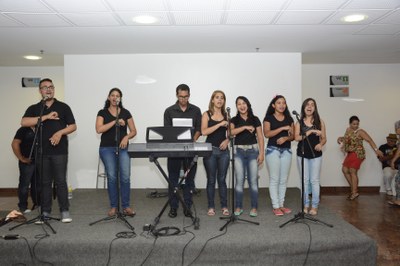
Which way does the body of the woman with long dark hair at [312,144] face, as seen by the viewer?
toward the camera

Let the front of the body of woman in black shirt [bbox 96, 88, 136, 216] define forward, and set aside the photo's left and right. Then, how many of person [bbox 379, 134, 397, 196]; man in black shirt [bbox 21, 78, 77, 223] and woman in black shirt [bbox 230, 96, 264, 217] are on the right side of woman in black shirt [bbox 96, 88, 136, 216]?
1

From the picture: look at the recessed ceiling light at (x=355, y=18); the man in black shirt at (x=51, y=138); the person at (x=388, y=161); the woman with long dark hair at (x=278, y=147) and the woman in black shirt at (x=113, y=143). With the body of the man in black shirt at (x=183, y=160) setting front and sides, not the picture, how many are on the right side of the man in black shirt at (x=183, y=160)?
2

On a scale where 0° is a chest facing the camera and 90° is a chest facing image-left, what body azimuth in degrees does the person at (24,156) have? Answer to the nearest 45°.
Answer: approximately 315°

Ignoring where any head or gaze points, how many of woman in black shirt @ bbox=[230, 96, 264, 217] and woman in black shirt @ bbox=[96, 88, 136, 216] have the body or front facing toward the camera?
2

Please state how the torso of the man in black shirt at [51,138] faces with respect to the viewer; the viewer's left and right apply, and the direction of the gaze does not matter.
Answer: facing the viewer

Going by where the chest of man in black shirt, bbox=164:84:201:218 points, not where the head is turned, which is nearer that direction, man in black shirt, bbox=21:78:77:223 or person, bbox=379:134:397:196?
the man in black shirt

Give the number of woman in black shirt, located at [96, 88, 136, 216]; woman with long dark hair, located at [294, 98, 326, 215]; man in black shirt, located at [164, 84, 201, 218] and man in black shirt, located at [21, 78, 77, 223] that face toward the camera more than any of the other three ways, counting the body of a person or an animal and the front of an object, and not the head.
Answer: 4

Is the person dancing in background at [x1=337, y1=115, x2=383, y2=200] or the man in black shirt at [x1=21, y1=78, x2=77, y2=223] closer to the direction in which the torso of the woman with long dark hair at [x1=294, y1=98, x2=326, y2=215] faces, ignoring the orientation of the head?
the man in black shirt

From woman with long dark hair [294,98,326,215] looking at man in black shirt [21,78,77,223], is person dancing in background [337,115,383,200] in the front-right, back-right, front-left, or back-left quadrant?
back-right

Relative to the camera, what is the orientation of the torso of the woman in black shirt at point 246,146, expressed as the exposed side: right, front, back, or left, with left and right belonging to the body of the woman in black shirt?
front

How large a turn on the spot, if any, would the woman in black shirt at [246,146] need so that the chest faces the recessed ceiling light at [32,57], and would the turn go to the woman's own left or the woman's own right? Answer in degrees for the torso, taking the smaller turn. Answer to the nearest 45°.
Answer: approximately 135° to the woman's own right

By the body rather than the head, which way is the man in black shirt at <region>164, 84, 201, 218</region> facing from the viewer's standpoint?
toward the camera

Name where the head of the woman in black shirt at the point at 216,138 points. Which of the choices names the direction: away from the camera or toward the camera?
toward the camera
